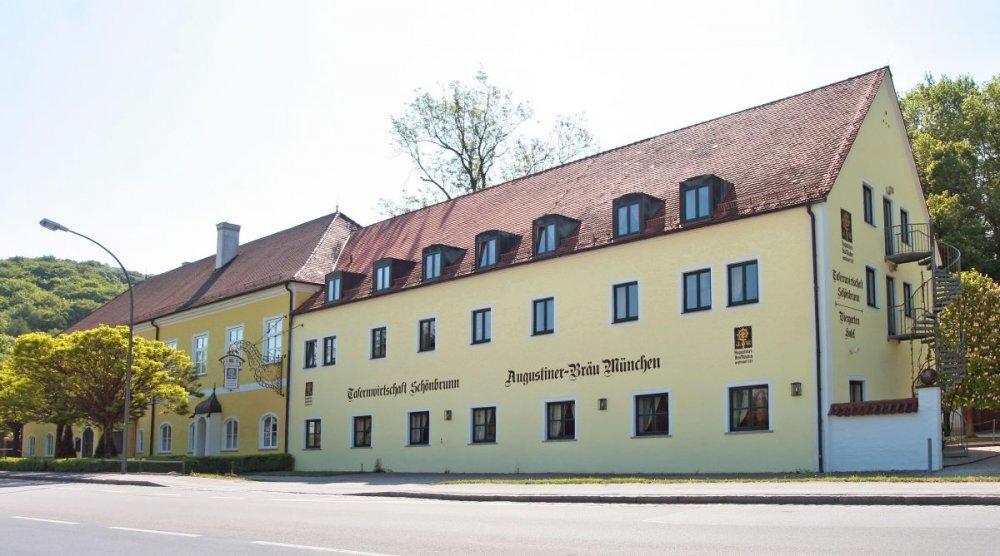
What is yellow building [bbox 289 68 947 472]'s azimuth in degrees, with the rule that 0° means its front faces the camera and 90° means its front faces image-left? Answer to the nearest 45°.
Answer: approximately 45°

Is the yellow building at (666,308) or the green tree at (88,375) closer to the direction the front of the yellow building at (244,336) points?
the green tree

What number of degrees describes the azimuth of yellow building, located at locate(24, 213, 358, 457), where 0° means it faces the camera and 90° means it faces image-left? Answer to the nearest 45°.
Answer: approximately 45°

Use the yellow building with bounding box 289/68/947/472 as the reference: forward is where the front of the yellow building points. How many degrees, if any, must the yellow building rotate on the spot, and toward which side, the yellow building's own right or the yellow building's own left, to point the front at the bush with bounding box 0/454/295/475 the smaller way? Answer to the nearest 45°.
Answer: approximately 90° to the yellow building's own right

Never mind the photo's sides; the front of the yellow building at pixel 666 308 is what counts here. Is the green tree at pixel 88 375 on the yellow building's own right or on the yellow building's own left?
on the yellow building's own right

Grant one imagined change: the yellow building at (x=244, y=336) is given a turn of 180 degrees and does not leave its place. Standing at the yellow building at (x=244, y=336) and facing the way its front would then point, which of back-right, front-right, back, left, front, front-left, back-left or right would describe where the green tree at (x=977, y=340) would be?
right

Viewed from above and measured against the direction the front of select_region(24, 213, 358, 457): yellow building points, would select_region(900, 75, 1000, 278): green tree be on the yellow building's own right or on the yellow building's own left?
on the yellow building's own left

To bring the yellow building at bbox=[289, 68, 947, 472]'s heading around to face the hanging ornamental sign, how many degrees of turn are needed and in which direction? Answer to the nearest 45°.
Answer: approximately 90° to its right

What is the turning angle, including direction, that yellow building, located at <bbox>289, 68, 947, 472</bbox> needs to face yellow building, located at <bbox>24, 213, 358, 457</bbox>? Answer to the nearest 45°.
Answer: approximately 90° to its right

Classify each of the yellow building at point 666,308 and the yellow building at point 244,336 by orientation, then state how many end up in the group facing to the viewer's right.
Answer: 0
